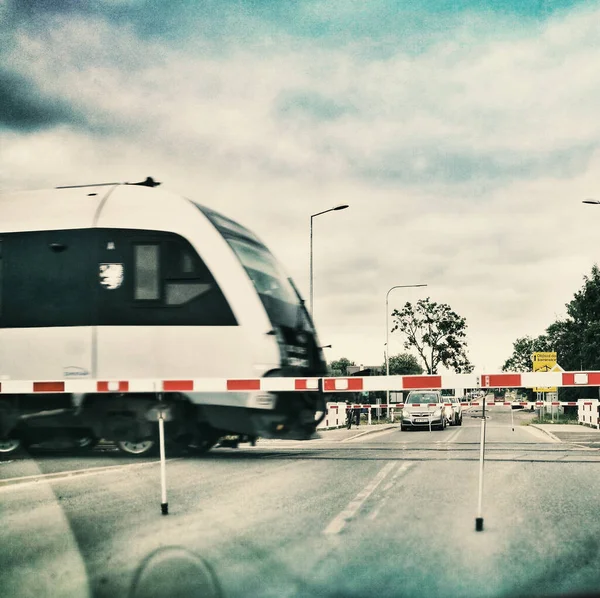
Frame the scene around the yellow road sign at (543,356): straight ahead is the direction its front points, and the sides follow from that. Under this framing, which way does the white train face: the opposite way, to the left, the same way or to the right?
to the left

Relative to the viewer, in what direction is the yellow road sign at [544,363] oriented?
toward the camera

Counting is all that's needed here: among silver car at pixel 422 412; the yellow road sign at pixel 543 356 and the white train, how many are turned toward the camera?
2

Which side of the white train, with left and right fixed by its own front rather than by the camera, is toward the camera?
right

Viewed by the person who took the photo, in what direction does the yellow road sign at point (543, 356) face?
facing the viewer

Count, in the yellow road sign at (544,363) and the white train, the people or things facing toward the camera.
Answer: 1

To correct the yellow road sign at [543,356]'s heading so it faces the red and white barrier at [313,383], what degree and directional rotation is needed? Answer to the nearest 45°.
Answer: approximately 45° to its right

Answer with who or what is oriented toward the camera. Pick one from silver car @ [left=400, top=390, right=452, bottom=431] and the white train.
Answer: the silver car
